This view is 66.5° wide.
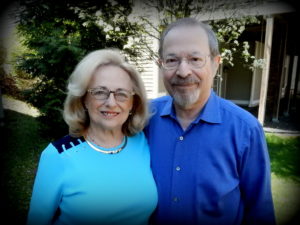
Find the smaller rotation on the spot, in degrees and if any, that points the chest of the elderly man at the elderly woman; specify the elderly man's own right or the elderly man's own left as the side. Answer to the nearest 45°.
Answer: approximately 45° to the elderly man's own right

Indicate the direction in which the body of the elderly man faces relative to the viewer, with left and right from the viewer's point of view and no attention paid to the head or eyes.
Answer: facing the viewer and to the left of the viewer

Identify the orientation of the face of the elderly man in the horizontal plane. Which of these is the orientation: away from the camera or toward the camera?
toward the camera

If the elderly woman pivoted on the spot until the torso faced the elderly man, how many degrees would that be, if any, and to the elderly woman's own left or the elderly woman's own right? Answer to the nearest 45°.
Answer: approximately 45° to the elderly woman's own left

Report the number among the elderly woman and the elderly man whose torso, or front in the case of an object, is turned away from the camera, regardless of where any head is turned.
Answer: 0

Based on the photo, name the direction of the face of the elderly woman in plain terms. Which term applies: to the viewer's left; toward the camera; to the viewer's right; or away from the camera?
toward the camera
